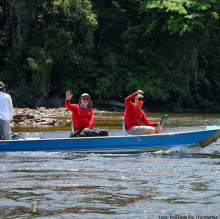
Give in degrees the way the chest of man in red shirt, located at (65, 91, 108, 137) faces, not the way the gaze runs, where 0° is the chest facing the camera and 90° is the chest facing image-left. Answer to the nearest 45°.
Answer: approximately 315°

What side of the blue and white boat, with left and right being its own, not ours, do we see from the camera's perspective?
right
